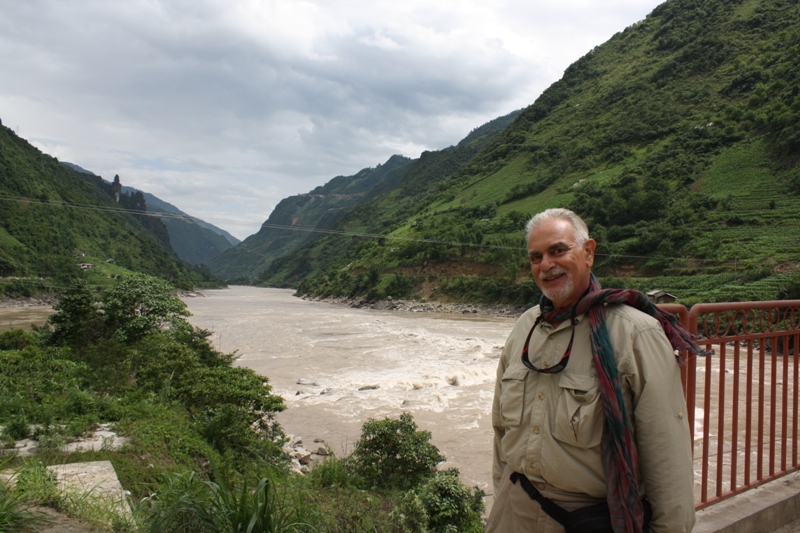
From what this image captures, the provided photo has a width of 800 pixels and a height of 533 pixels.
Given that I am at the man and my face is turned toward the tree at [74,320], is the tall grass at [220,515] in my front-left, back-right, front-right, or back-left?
front-left

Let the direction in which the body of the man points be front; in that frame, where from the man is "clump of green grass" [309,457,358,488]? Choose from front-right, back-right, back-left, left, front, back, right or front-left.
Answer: right

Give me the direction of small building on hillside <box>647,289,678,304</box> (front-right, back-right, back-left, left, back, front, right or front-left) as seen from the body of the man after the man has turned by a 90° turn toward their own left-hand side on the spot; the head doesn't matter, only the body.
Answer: back-left

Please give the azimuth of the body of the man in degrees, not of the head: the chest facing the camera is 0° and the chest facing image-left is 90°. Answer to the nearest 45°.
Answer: approximately 45°

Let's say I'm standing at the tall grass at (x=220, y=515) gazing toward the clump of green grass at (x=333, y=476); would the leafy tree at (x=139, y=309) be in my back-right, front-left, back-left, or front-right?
front-left

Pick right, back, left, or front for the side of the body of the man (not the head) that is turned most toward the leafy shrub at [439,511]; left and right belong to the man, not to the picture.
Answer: right

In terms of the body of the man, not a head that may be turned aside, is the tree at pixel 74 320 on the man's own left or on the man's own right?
on the man's own right

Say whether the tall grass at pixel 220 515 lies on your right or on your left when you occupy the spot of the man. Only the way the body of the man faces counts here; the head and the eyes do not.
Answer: on your right

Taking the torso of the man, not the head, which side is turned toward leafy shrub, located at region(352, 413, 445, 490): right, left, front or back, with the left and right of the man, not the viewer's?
right

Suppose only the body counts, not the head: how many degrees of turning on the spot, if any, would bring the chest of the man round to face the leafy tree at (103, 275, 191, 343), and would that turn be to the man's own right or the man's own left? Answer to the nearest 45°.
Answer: approximately 90° to the man's own right
